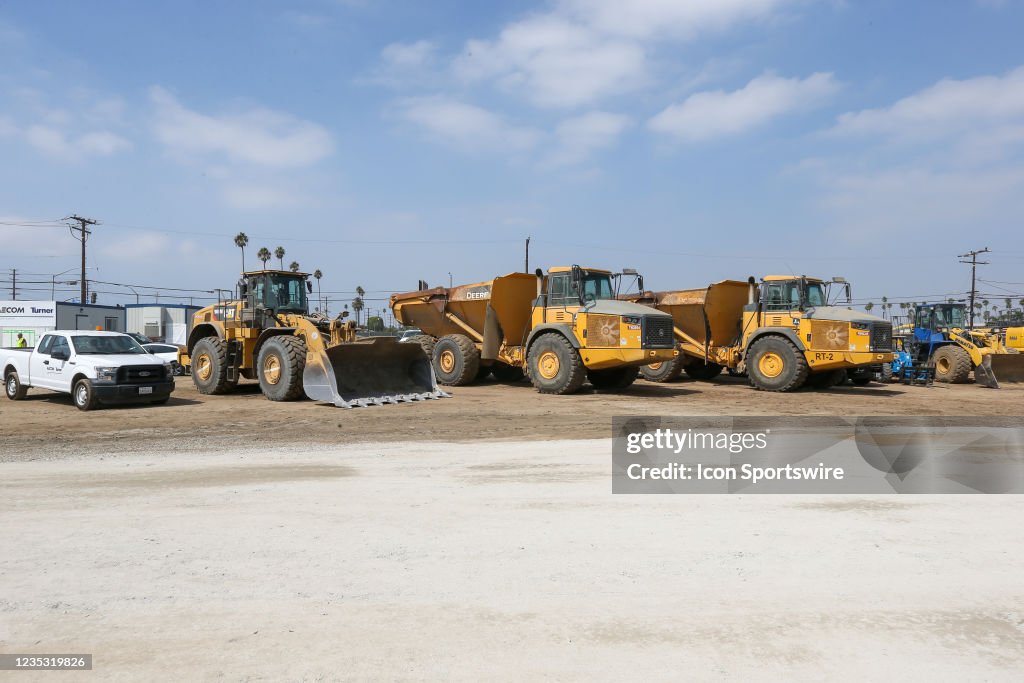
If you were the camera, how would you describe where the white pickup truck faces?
facing the viewer and to the right of the viewer

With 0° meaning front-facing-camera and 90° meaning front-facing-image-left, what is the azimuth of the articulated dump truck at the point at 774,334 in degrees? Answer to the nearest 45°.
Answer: approximately 315°

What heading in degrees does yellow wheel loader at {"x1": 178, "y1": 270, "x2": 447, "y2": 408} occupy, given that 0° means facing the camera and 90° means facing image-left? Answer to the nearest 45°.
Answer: approximately 315°

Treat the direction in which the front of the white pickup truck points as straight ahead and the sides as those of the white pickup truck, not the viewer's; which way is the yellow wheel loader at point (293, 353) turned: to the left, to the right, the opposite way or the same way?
the same way

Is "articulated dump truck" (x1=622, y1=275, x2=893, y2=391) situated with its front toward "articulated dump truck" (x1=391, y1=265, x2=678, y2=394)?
no

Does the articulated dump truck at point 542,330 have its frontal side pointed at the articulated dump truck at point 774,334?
no

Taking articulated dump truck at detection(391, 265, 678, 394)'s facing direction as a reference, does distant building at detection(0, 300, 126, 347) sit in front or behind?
behind

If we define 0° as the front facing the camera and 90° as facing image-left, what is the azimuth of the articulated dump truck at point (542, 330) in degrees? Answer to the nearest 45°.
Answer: approximately 315°

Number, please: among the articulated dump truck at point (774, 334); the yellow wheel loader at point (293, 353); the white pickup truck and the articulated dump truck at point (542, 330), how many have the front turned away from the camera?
0

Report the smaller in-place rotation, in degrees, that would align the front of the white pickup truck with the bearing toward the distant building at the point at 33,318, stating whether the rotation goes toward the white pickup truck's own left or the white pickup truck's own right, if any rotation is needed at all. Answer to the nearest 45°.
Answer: approximately 135° to the white pickup truck's own left

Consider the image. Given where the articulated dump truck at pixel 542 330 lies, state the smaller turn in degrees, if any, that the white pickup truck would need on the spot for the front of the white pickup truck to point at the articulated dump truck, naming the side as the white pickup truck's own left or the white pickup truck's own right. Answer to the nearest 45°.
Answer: approximately 45° to the white pickup truck's own left

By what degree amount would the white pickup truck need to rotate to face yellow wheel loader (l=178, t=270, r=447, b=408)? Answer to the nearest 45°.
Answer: approximately 45° to its left

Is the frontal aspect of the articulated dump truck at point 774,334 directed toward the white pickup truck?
no

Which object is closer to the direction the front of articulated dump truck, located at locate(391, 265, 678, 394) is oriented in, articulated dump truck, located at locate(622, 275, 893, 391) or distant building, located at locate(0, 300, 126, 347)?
the articulated dump truck

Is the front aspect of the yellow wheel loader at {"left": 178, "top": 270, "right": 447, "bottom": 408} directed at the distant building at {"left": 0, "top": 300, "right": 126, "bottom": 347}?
no

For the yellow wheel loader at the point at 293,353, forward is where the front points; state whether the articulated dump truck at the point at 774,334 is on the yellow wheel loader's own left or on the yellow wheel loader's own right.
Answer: on the yellow wheel loader's own left

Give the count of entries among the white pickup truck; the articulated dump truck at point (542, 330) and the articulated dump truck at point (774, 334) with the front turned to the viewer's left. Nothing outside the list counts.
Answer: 0
